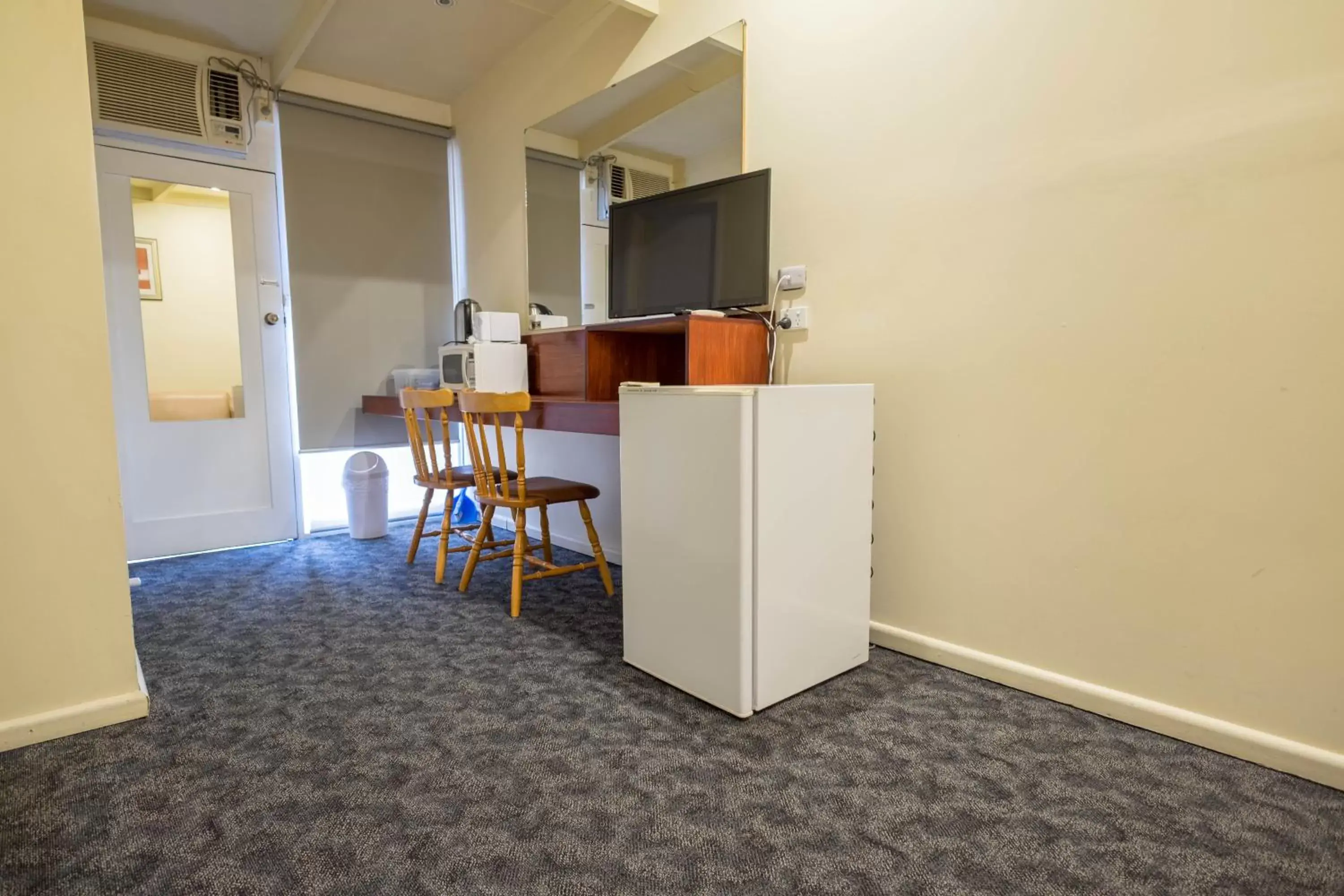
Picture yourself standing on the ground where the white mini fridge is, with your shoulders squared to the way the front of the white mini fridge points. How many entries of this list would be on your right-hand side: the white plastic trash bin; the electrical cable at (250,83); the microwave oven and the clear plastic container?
4

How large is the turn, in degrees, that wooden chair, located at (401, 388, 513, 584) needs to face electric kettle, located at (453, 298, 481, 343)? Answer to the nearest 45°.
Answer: approximately 45° to its left

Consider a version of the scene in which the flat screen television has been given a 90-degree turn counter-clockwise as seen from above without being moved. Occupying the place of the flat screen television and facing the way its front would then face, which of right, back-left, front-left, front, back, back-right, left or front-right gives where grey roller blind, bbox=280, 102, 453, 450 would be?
back

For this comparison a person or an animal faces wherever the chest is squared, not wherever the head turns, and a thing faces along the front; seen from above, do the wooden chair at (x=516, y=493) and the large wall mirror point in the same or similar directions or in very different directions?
very different directions

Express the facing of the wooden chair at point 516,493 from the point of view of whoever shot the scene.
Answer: facing away from the viewer and to the right of the viewer

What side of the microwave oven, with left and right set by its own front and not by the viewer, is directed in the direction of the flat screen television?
left

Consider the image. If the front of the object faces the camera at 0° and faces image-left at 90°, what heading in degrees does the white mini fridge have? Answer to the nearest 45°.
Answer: approximately 45°

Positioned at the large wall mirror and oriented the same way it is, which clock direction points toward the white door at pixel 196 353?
The white door is roughly at 2 o'clock from the large wall mirror.

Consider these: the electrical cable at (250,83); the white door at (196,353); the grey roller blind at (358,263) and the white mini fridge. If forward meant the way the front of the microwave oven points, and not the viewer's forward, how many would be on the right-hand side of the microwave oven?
3

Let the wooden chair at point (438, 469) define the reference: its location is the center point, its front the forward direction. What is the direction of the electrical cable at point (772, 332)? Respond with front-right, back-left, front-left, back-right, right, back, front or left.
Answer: right

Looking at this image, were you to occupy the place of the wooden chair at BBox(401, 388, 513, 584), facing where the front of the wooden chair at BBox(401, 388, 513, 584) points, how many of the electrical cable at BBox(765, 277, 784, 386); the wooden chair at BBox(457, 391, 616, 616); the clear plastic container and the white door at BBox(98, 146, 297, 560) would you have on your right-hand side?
2
